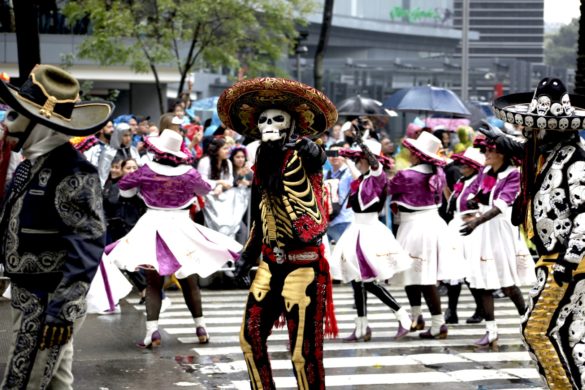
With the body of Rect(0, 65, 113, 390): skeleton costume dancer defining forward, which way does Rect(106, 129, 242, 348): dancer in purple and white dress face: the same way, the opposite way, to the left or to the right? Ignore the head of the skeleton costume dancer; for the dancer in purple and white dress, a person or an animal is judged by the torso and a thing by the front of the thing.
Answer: to the right

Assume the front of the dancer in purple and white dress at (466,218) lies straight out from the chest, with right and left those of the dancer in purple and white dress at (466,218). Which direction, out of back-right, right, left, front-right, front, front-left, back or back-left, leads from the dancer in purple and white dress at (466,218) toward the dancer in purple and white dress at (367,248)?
front

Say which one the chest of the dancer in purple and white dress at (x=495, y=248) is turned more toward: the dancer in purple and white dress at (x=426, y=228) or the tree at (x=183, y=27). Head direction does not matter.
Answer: the dancer in purple and white dress

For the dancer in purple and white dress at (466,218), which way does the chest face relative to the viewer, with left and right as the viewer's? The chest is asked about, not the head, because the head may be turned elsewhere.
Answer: facing the viewer and to the left of the viewer

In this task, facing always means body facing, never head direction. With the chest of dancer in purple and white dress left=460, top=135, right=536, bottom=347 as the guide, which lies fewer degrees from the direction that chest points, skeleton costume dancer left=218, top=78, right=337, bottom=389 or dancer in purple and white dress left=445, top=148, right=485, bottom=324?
the skeleton costume dancer

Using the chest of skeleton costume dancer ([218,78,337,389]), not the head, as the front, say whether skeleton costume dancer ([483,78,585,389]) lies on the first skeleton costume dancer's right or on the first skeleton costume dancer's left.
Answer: on the first skeleton costume dancer's left

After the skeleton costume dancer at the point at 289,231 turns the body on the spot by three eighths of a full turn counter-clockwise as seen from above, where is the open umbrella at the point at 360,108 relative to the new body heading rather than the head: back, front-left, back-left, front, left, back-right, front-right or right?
left

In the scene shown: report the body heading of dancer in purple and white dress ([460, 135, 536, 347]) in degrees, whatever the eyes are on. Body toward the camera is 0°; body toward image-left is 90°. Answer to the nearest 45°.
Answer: approximately 45°
